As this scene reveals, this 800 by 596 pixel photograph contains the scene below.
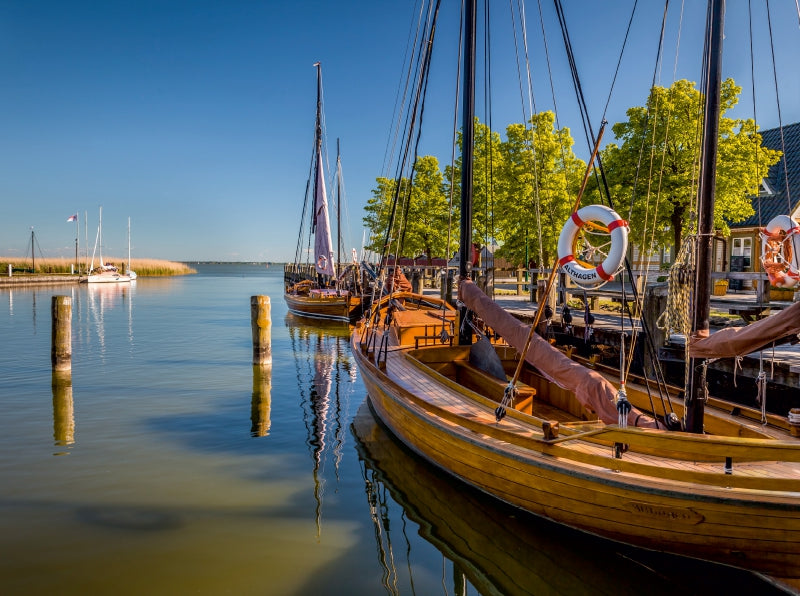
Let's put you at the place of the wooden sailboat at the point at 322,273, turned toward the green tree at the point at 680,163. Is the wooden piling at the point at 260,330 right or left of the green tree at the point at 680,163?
right

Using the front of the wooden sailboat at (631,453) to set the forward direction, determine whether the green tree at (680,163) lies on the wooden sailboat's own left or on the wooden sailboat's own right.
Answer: on the wooden sailboat's own right

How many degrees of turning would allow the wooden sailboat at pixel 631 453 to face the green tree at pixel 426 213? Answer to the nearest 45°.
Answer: approximately 45° to its right

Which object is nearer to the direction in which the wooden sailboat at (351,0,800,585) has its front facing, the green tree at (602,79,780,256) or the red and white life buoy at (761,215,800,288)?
the green tree

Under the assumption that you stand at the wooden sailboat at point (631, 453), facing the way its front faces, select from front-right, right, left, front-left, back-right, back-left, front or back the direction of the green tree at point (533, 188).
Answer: front-right

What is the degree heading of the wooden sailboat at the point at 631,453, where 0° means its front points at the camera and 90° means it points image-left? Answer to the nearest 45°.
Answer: approximately 135°

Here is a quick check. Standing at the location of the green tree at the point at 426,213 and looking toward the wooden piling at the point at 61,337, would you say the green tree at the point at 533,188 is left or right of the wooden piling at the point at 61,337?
left

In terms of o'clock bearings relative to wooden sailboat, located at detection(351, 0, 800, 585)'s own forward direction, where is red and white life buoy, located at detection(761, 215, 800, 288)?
The red and white life buoy is roughly at 3 o'clock from the wooden sailboat.

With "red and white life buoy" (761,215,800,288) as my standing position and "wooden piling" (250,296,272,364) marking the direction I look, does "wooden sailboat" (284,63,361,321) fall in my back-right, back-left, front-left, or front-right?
front-right

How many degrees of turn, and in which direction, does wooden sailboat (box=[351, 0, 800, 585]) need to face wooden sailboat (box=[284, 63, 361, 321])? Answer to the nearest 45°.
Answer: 0° — it already faces it
